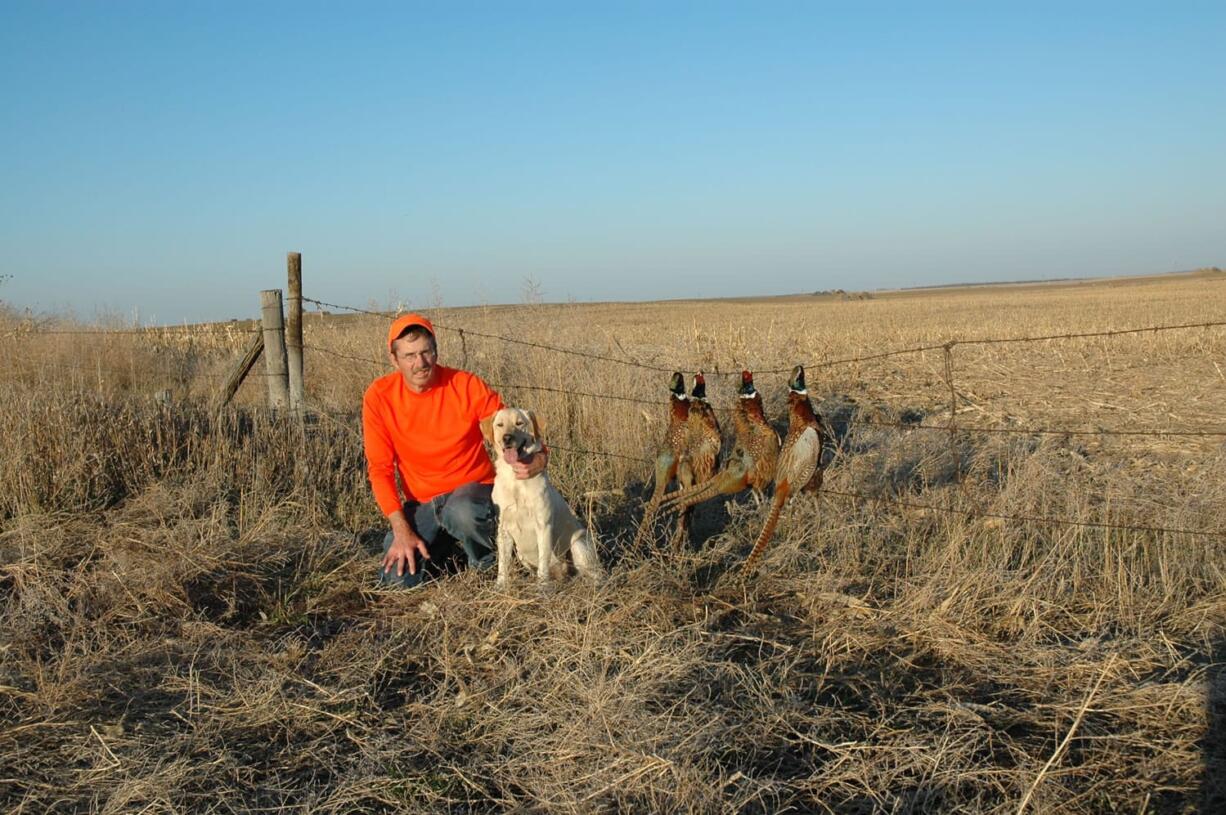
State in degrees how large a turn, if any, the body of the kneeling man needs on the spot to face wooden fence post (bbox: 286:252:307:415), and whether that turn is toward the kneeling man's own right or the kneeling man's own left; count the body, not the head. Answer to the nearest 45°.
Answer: approximately 180°

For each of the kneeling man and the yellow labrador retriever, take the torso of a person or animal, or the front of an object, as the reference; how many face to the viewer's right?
0

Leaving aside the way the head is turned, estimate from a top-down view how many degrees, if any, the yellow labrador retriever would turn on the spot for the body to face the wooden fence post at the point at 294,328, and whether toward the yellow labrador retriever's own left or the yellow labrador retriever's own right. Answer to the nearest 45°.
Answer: approximately 90° to the yellow labrador retriever's own right

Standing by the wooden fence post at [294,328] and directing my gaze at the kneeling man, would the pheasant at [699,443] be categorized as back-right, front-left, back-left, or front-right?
front-left

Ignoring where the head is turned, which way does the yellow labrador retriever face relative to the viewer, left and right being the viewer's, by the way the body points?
facing the viewer and to the left of the viewer

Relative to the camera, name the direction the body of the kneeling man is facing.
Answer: toward the camera

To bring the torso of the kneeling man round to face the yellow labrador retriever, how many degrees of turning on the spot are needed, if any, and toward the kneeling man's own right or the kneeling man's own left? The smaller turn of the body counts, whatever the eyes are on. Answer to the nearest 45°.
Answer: approximately 45° to the kneeling man's own left

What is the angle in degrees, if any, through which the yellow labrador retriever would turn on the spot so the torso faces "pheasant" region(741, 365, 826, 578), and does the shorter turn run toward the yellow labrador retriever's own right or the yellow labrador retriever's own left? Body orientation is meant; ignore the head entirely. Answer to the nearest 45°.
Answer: approximately 135° to the yellow labrador retriever's own left

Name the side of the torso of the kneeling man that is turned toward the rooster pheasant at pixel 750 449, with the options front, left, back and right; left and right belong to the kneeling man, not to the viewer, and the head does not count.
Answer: left

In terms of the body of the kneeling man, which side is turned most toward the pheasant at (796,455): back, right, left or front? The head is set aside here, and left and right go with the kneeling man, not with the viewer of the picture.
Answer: left

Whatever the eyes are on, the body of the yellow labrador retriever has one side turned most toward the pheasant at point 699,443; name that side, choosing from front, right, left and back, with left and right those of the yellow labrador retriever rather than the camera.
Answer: back
